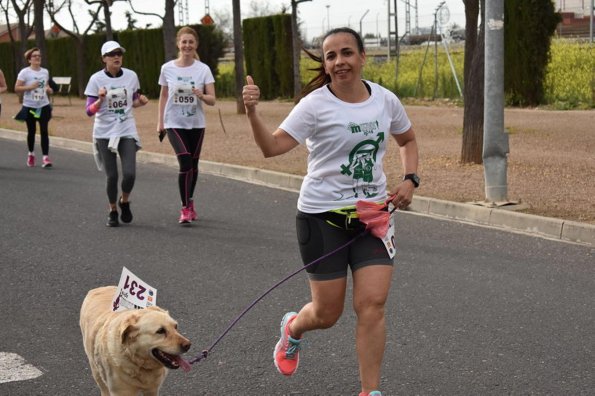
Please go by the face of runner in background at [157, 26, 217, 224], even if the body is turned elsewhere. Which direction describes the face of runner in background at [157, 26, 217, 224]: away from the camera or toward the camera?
toward the camera

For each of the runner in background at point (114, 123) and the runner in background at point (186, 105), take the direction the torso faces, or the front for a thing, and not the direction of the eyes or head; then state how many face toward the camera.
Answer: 2

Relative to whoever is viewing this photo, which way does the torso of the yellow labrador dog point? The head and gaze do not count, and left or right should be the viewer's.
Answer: facing the viewer and to the right of the viewer

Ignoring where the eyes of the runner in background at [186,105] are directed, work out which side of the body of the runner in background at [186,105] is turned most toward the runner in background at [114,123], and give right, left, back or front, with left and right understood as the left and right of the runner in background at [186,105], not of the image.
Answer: right

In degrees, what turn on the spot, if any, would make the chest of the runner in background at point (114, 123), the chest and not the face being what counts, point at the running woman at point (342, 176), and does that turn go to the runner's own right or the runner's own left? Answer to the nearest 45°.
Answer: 0° — they already face them

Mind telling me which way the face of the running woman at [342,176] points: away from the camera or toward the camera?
toward the camera

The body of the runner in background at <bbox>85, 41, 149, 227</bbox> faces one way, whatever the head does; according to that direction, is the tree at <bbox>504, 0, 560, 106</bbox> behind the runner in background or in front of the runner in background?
behind

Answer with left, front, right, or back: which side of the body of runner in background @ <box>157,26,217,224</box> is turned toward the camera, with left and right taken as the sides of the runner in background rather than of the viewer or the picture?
front

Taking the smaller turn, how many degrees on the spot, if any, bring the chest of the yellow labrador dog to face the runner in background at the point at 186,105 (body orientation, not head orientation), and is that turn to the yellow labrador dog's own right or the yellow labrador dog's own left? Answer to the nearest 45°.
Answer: approximately 135° to the yellow labrador dog's own left

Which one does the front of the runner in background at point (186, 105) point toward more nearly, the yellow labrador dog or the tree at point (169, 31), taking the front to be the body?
the yellow labrador dog

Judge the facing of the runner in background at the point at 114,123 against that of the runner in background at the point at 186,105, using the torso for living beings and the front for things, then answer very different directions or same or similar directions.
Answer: same or similar directions

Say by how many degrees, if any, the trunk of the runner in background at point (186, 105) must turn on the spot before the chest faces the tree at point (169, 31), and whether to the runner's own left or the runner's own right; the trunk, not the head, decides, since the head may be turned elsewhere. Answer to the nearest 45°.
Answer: approximately 180°

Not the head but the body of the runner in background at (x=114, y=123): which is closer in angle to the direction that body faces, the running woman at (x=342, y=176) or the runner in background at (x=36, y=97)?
the running woman

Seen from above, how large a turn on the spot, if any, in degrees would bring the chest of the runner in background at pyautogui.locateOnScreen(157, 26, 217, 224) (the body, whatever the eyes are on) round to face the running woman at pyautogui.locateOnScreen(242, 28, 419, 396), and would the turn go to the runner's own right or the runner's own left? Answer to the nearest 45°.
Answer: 0° — they already face them

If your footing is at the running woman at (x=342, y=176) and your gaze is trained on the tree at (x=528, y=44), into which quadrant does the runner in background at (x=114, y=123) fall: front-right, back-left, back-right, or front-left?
front-left
